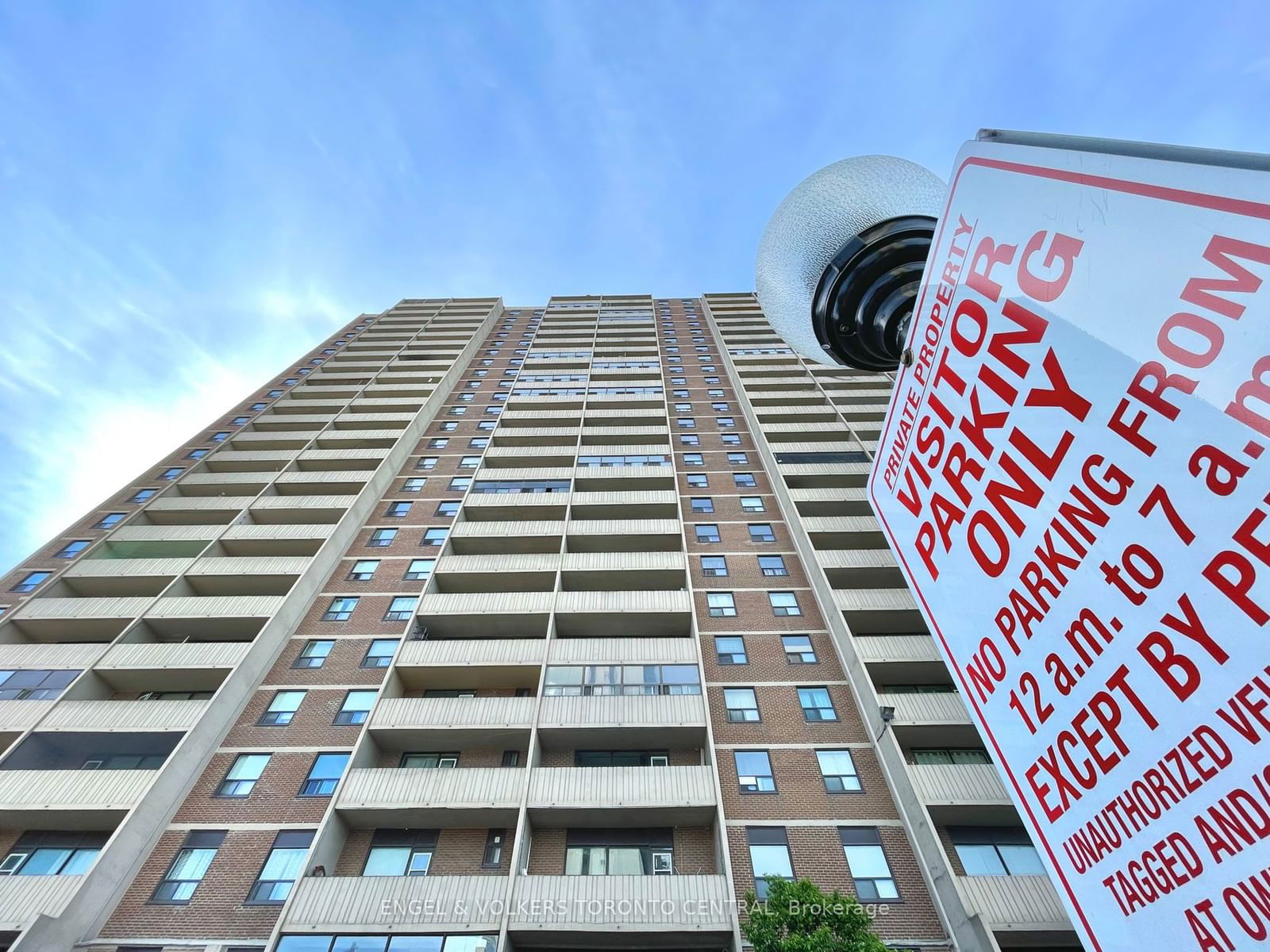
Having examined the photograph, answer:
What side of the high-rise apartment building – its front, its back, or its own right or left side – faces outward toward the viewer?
front

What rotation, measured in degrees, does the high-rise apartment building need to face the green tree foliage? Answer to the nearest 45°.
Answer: approximately 45° to its left

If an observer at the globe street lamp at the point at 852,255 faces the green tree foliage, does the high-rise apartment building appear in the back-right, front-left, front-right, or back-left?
front-left

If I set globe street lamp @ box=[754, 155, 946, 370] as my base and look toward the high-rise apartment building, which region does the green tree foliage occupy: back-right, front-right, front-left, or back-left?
front-right
